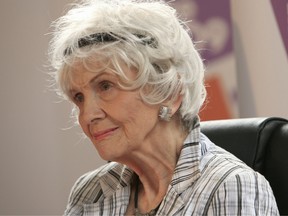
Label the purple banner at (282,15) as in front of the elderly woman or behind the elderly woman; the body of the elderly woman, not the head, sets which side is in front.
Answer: behind

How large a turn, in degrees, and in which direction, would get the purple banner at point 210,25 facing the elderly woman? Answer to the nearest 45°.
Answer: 0° — it already faces them

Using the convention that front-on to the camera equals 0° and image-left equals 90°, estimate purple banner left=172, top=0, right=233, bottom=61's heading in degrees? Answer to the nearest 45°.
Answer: approximately 0°

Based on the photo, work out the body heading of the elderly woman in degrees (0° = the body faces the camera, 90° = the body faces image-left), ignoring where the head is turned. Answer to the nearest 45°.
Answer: approximately 45°

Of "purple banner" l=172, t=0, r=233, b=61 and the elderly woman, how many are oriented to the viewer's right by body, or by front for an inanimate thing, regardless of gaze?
0

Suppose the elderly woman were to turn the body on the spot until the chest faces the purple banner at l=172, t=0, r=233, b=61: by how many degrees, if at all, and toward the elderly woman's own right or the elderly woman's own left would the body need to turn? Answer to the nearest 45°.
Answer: approximately 135° to the elderly woman's own right
